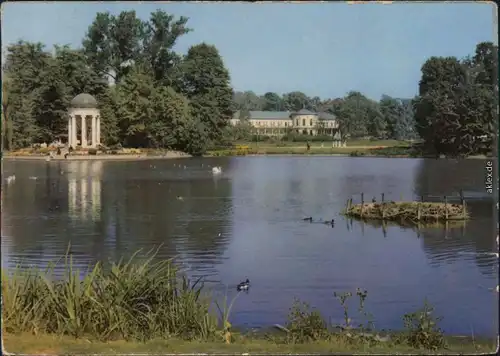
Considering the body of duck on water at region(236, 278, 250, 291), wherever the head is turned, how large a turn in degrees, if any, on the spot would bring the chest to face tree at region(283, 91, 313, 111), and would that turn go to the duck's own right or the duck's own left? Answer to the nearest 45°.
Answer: approximately 90° to the duck's own left
